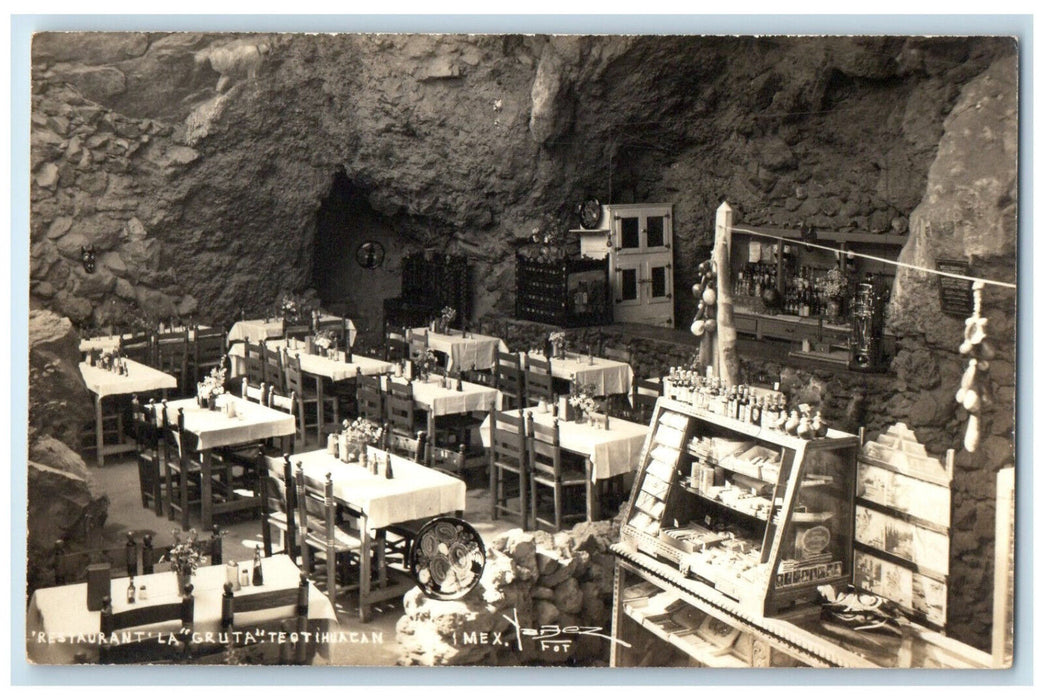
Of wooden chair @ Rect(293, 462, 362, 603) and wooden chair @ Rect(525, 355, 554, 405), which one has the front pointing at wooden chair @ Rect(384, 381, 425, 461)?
wooden chair @ Rect(293, 462, 362, 603)

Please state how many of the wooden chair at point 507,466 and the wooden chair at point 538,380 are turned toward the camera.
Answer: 0

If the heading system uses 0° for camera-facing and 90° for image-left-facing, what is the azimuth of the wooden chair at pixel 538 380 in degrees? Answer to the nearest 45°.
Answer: approximately 225°

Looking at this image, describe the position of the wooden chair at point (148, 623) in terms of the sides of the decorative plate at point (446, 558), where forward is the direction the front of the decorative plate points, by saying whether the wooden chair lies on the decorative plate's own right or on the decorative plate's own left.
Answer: on the decorative plate's own right

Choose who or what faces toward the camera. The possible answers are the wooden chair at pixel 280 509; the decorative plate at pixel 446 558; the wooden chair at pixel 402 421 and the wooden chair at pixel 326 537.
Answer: the decorative plate

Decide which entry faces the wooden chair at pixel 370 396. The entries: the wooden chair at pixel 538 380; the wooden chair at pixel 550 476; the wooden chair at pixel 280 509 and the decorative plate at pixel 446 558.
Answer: the wooden chair at pixel 280 509

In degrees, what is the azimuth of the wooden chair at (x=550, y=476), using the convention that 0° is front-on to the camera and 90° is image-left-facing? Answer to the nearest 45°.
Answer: approximately 225°

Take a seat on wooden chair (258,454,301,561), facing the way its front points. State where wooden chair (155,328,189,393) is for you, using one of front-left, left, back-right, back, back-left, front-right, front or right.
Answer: left

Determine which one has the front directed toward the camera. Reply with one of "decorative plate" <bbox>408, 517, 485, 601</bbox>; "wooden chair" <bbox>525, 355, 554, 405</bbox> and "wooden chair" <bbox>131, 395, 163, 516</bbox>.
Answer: the decorative plate
